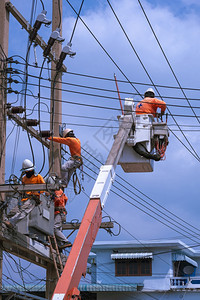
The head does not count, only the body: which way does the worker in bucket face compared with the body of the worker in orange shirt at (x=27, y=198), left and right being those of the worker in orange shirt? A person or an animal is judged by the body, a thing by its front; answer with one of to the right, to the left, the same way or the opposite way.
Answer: the opposite way
